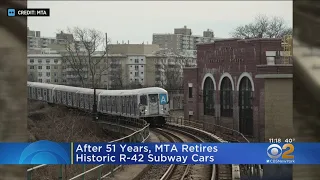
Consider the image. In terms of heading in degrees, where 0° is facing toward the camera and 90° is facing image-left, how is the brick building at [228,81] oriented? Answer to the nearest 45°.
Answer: approximately 45°

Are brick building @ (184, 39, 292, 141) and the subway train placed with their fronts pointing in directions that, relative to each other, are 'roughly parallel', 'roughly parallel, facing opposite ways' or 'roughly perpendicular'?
roughly perpendicular

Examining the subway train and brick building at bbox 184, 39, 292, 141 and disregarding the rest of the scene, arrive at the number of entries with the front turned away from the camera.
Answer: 0

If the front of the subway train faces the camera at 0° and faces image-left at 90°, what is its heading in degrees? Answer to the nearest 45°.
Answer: approximately 315°

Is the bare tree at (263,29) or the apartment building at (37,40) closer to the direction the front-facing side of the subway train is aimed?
the bare tree
